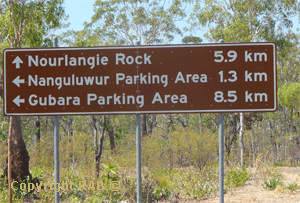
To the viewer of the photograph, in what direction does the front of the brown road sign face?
facing the viewer

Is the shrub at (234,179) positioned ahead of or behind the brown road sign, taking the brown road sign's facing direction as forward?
behind

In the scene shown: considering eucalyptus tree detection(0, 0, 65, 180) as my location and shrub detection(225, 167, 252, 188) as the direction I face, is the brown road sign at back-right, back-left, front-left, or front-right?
front-right

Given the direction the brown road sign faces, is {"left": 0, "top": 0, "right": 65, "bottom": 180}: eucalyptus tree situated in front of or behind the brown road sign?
behind
